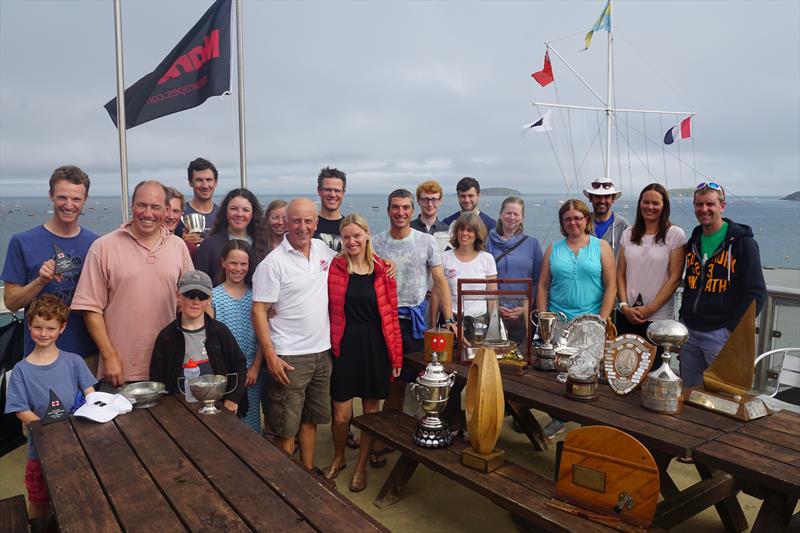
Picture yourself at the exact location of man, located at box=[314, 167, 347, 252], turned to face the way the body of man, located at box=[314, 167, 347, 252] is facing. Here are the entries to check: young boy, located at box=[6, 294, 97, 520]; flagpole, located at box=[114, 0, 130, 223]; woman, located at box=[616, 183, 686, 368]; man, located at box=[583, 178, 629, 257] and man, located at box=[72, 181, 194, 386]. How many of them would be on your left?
2

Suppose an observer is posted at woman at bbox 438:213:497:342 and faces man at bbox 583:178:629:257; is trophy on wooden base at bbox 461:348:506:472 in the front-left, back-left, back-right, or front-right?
back-right

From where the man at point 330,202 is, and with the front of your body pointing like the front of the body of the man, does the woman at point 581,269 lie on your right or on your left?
on your left

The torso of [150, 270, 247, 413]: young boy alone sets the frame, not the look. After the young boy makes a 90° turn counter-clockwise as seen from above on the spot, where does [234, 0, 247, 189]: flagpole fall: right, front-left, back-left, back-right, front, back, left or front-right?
left

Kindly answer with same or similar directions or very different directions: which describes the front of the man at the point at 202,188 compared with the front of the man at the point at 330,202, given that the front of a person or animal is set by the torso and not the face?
same or similar directions

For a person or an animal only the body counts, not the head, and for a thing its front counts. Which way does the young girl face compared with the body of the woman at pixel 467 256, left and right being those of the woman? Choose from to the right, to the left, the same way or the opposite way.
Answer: the same way

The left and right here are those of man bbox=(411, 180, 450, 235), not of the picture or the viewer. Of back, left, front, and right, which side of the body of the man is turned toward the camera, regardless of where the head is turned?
front

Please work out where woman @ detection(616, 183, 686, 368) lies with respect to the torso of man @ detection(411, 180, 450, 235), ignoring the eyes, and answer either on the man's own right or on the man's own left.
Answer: on the man's own left

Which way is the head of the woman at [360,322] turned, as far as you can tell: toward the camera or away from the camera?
toward the camera

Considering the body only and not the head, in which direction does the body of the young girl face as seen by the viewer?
toward the camera

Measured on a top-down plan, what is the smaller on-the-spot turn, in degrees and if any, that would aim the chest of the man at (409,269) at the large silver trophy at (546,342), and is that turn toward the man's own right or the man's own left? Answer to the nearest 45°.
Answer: approximately 45° to the man's own left

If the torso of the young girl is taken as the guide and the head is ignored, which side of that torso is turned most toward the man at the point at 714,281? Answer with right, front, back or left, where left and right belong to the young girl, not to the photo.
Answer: left

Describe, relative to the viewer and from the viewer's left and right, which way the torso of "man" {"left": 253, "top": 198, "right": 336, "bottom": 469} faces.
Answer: facing the viewer and to the right of the viewer

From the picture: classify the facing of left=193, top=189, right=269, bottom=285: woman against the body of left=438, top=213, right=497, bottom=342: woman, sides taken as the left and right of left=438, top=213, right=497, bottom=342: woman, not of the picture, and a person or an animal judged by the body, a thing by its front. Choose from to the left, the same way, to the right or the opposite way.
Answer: the same way

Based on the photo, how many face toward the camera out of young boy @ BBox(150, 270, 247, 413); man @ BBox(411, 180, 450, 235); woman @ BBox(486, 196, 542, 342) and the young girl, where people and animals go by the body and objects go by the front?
4

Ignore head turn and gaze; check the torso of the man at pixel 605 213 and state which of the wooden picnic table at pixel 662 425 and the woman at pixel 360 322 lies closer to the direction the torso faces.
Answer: the wooden picnic table

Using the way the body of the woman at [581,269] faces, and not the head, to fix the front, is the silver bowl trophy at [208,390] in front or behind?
in front

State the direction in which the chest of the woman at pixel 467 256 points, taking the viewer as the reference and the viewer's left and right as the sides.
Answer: facing the viewer
